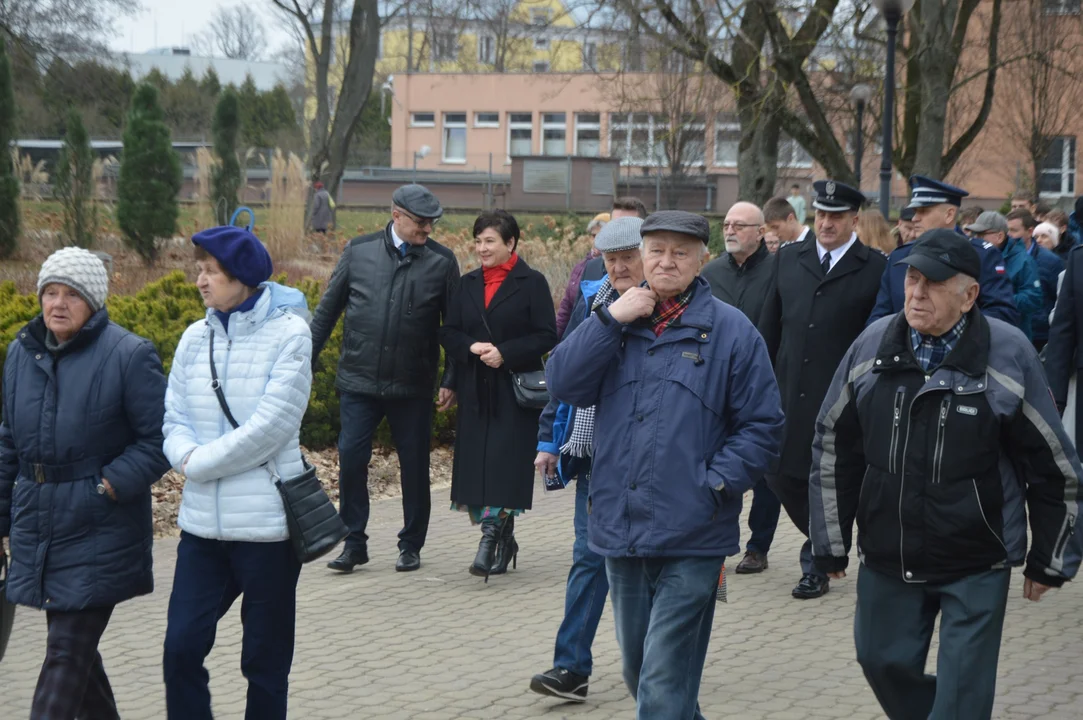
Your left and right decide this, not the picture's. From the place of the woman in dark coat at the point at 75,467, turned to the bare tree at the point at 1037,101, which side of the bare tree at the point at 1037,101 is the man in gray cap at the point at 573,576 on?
right

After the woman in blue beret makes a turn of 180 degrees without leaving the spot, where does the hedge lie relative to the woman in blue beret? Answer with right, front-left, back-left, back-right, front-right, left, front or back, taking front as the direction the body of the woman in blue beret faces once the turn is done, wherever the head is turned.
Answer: front-left

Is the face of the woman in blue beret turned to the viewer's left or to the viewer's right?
to the viewer's left

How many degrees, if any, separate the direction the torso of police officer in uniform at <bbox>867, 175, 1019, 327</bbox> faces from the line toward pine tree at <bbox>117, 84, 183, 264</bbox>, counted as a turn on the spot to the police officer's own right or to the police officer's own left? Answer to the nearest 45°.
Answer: approximately 90° to the police officer's own right

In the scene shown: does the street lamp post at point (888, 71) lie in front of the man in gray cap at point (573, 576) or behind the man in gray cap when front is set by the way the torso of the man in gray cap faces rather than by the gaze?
behind

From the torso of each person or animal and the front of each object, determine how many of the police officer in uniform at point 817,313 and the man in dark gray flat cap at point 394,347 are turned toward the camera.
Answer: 2

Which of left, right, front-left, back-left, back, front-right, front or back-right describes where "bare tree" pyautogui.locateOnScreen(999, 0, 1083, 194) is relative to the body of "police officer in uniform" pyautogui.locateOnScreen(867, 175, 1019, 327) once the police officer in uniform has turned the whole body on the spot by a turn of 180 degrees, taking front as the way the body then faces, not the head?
front-left

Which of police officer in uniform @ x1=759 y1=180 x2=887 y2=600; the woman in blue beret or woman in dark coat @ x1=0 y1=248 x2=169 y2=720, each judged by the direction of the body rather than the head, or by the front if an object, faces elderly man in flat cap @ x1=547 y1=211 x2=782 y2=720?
the police officer in uniform

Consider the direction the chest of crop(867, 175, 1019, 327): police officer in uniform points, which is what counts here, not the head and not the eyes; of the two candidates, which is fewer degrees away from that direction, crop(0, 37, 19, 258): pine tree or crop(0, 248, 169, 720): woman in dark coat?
the woman in dark coat

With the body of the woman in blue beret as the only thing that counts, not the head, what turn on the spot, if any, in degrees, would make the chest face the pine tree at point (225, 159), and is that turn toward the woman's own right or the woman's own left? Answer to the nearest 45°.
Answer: approximately 135° to the woman's own right

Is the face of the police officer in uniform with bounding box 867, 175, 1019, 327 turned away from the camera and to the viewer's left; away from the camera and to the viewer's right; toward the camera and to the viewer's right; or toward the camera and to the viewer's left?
toward the camera and to the viewer's left

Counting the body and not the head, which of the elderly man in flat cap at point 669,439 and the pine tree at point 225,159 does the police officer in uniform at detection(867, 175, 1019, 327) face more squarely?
the elderly man in flat cap

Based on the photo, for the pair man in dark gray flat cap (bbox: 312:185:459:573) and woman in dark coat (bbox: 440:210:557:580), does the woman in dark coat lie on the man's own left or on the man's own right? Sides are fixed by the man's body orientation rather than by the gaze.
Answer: on the man's own left

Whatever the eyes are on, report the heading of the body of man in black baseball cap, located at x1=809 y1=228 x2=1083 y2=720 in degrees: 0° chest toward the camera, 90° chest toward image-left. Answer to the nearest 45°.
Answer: approximately 45°

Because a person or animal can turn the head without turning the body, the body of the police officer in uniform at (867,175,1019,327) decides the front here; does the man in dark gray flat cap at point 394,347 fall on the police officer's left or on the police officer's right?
on the police officer's right
